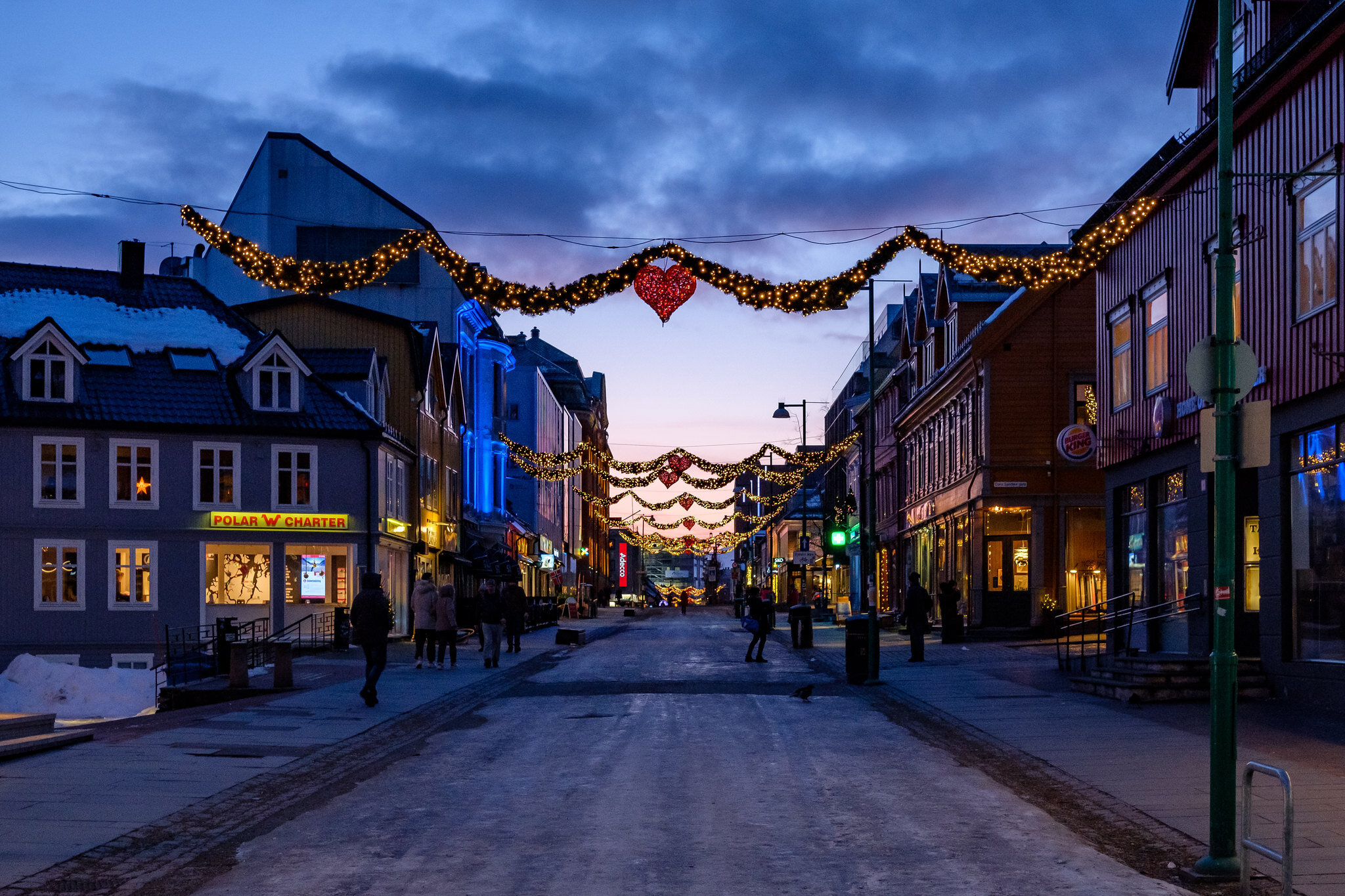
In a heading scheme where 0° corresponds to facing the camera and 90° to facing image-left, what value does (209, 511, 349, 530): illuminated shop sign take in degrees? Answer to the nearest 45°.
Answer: approximately 0°

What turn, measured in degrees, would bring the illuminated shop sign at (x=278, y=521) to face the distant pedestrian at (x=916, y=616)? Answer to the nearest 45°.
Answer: approximately 45° to its left

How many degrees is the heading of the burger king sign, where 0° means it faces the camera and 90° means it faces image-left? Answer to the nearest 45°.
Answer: approximately 0°

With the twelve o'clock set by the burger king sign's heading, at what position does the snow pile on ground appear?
The snow pile on ground is roughly at 2 o'clock from the burger king sign.

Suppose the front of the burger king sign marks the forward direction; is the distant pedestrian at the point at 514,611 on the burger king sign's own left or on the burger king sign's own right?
on the burger king sign's own right

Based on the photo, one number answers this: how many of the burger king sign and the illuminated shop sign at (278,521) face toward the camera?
2

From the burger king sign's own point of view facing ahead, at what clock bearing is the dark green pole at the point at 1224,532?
The dark green pole is roughly at 12 o'clock from the burger king sign.
